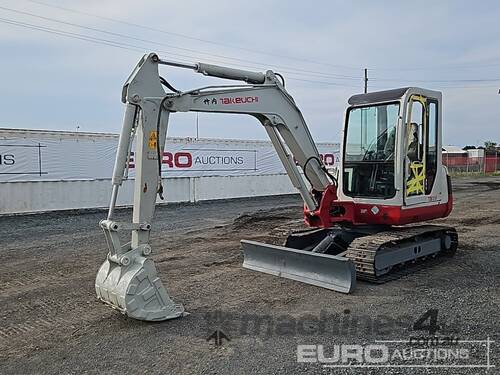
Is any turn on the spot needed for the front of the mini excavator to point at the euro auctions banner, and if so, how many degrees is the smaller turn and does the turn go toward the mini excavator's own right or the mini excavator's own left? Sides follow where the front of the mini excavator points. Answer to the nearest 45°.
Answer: approximately 90° to the mini excavator's own right

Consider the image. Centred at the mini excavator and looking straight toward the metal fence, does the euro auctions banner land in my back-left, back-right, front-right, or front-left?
front-left

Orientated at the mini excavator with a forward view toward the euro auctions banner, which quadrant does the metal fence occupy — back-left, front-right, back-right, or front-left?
front-right

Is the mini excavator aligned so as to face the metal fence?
no

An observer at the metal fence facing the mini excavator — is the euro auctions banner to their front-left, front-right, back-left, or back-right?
front-right

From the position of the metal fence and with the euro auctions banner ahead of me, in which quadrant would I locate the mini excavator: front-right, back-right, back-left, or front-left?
front-left

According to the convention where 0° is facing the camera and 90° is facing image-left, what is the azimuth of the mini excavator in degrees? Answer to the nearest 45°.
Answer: approximately 45°
